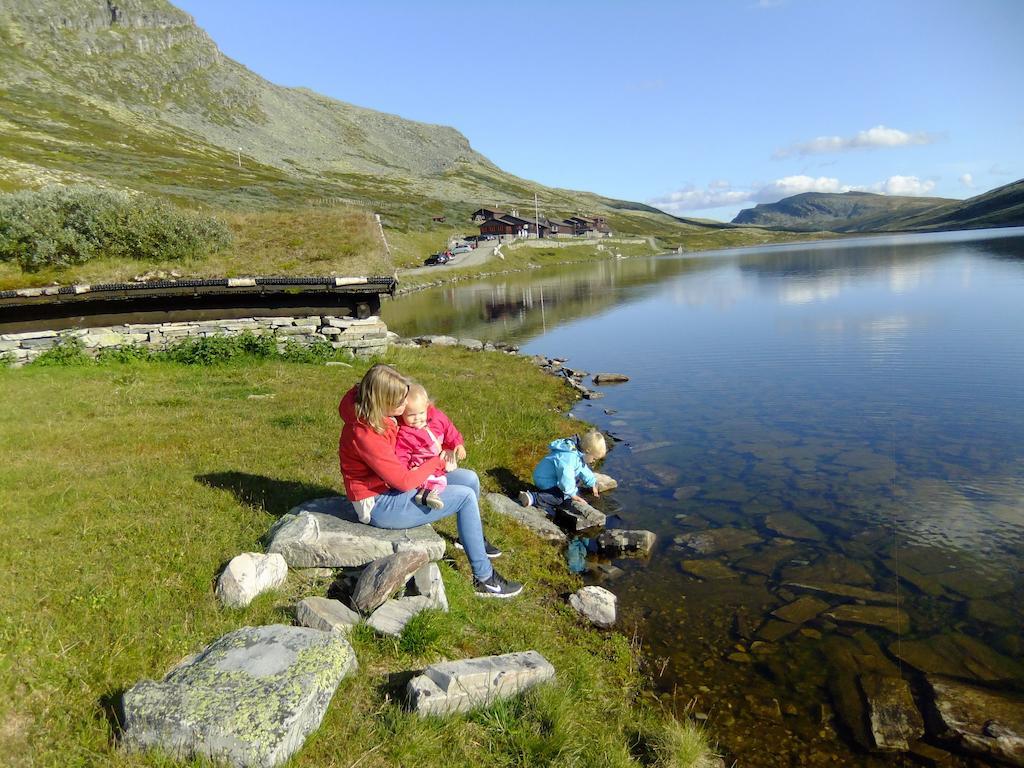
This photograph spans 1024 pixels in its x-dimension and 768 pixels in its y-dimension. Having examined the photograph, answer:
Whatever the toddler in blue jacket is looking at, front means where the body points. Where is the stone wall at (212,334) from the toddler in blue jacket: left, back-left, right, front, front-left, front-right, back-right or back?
back-left

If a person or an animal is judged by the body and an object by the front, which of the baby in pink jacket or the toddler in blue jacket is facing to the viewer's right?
the toddler in blue jacket

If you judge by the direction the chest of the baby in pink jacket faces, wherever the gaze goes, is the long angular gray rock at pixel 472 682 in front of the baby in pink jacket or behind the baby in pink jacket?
in front

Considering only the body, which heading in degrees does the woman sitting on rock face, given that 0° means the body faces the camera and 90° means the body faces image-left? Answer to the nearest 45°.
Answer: approximately 270°

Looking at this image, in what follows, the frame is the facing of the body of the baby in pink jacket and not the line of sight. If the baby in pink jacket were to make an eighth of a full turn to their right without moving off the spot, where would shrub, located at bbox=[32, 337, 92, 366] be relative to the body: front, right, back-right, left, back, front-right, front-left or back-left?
right

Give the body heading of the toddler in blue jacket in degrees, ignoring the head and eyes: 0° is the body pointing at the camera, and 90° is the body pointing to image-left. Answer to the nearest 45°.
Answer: approximately 270°

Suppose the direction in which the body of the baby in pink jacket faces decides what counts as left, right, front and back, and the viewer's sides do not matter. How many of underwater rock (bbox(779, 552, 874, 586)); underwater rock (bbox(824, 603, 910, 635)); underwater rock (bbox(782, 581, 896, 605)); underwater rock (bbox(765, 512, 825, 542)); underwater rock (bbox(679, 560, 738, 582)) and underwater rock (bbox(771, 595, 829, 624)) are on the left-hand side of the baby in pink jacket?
6

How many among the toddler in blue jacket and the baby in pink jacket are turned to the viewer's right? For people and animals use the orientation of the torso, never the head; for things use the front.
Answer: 1

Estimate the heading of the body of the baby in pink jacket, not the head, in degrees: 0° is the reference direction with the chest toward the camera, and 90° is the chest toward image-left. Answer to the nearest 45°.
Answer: approximately 0°

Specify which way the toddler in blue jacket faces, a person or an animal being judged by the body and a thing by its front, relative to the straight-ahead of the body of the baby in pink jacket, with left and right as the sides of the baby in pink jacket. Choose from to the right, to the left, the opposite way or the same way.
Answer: to the left

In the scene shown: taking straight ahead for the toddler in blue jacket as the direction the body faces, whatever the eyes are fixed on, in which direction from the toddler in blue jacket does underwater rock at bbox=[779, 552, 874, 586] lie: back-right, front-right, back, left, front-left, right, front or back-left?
front-right

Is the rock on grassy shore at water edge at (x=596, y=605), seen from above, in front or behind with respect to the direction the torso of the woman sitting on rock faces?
in front

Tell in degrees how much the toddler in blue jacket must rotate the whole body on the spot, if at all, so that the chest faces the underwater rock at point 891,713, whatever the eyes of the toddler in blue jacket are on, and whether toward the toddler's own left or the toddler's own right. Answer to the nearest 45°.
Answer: approximately 45° to the toddler's own right

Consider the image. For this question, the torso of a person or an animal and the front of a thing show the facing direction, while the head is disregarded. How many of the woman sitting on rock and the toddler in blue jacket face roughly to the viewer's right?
2
